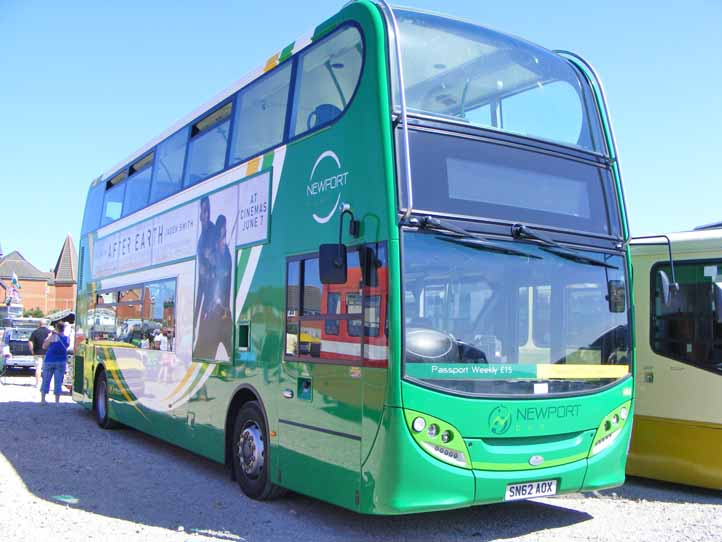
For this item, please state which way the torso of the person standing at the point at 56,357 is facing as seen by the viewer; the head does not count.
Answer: away from the camera

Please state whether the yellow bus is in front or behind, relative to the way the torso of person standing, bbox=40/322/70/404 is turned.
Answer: behind

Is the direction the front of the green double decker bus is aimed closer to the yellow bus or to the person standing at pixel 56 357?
the yellow bus

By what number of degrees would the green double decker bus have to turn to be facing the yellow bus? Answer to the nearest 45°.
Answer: approximately 90° to its left

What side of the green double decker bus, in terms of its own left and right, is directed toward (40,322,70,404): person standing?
back

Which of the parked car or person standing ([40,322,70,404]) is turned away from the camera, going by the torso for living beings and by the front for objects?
the person standing

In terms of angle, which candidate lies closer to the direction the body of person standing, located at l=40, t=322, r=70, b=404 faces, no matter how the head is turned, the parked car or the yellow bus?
the parked car

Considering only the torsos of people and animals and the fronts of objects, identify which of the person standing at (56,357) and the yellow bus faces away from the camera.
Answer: the person standing

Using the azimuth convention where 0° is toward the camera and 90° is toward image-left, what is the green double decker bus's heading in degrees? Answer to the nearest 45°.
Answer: approximately 315°

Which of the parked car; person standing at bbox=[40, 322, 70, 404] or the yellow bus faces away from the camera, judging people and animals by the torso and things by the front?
the person standing

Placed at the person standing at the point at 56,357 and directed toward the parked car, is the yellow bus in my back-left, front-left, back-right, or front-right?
back-right
